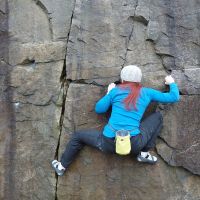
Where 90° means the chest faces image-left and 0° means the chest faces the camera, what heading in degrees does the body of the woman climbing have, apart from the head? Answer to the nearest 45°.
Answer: approximately 180°

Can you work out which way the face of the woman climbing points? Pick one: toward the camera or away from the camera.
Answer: away from the camera
